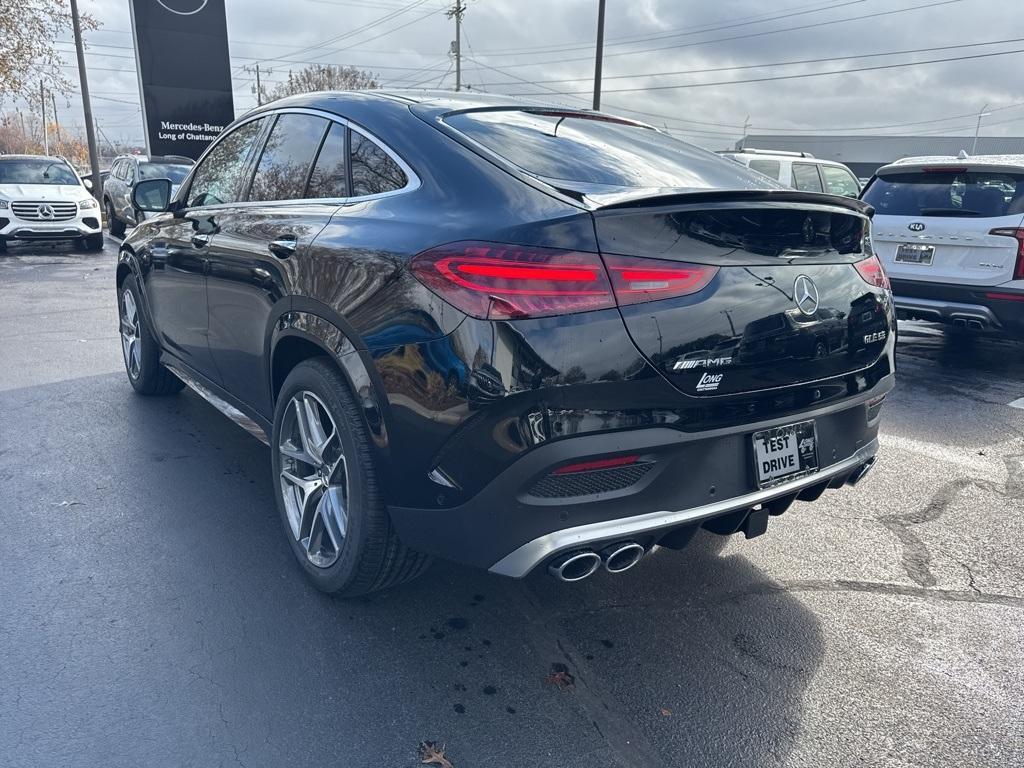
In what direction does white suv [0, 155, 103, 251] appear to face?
toward the camera

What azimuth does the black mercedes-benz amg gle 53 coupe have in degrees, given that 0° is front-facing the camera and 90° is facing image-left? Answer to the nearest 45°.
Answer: approximately 135°

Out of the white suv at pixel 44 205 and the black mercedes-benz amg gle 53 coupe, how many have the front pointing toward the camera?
1

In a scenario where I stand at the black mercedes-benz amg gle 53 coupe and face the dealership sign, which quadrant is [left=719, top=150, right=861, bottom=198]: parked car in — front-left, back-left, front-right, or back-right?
front-right

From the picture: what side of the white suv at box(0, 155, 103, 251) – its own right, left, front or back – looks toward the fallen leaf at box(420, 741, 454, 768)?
front

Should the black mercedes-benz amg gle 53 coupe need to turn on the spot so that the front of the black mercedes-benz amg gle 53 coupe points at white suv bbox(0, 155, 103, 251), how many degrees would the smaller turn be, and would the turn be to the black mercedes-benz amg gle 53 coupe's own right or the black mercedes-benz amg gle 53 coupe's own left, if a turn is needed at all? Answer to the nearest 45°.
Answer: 0° — it already faces it

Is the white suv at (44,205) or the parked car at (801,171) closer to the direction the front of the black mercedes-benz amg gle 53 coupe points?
the white suv

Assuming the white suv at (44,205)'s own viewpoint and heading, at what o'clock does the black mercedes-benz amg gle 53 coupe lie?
The black mercedes-benz amg gle 53 coupe is roughly at 12 o'clock from the white suv.

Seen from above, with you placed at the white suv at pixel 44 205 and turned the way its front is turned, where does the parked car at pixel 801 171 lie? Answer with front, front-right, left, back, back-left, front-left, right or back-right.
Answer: front-left

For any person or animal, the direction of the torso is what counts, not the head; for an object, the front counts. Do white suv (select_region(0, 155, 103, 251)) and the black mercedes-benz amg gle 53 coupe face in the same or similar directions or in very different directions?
very different directions

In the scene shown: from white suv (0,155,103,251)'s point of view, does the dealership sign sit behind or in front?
behind
